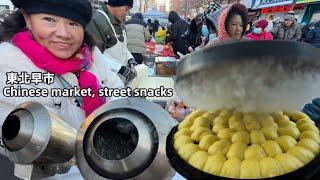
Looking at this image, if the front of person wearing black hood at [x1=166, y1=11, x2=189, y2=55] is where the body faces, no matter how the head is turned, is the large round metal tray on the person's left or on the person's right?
on the person's left

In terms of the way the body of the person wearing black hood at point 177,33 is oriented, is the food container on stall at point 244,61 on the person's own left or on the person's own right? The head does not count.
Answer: on the person's own left

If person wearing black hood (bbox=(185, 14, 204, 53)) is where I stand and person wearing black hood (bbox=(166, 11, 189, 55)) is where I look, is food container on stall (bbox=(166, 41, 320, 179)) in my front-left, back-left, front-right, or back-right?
back-left

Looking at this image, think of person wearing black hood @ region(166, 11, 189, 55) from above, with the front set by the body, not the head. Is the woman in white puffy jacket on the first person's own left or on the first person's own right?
on the first person's own left
